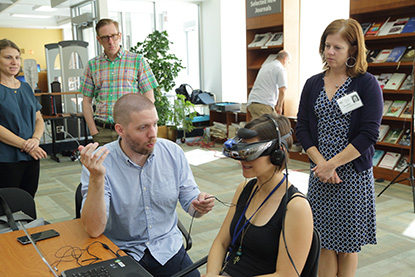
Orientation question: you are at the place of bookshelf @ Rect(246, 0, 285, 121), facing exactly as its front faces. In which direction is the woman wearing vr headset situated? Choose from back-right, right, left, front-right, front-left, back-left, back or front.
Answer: front-left

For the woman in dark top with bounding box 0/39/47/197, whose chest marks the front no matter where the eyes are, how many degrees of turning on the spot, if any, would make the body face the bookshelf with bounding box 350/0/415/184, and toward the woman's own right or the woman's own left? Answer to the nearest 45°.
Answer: approximately 45° to the woman's own left

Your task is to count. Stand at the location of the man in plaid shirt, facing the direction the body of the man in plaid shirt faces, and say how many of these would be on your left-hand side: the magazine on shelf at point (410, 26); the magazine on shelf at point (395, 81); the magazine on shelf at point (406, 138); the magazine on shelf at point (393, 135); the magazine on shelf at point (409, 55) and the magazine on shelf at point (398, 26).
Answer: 6

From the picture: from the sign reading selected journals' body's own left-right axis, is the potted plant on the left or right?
on its right

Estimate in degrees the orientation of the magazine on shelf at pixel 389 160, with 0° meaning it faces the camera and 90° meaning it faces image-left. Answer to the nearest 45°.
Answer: approximately 45°

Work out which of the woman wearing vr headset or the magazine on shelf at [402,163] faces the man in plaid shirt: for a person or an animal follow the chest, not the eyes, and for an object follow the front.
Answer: the magazine on shelf

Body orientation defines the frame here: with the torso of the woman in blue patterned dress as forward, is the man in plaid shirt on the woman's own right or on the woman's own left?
on the woman's own right

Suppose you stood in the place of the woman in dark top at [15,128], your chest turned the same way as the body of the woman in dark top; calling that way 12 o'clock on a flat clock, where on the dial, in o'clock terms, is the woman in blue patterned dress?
The woman in blue patterned dress is roughly at 12 o'clock from the woman in dark top.

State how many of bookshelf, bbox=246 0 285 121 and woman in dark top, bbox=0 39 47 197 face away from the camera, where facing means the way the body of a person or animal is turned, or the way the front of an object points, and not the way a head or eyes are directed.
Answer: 0

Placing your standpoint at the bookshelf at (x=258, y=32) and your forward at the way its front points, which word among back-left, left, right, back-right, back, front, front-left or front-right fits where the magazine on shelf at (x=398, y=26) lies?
left

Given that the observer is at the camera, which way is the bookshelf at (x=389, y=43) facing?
facing the viewer and to the left of the viewer
